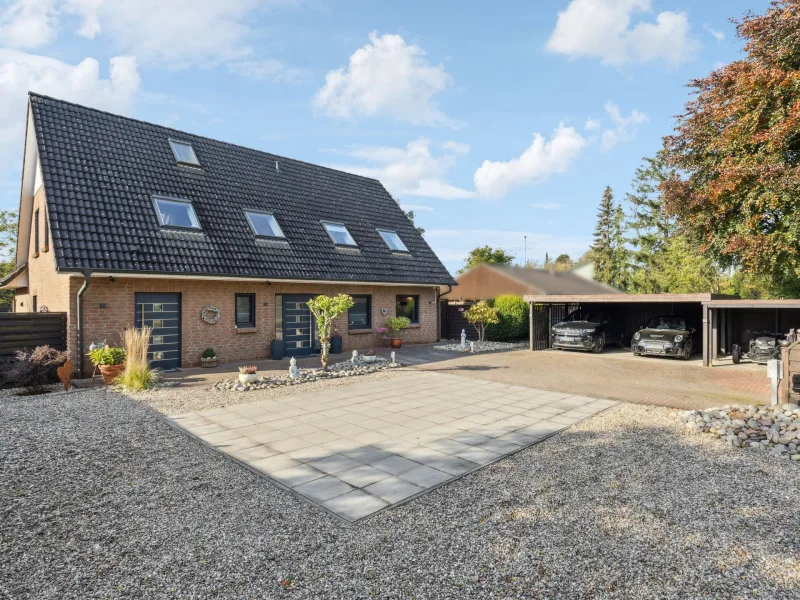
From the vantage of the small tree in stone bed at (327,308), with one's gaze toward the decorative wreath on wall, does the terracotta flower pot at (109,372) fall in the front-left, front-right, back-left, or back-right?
front-left

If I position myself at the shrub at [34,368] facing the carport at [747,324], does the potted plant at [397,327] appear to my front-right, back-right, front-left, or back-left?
front-left

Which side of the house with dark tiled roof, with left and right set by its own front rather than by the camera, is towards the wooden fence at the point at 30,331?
right

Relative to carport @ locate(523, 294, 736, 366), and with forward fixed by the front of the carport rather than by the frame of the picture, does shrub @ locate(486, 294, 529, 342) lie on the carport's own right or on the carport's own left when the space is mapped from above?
on the carport's own right

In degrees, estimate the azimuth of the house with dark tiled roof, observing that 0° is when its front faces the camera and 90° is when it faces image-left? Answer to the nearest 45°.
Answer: approximately 315°

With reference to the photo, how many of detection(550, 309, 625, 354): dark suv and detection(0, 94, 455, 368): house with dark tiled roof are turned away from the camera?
0

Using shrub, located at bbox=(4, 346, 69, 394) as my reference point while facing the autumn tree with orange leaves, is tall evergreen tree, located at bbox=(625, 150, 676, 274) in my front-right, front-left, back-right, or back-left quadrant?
front-left

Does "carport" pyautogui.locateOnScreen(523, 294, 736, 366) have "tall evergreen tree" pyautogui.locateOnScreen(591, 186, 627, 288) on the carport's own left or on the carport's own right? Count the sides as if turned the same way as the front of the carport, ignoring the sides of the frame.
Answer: on the carport's own right

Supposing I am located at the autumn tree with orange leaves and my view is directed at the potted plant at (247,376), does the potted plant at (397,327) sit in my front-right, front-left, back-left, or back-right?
front-right

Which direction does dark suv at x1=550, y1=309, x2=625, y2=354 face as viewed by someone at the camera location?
facing the viewer and to the left of the viewer
